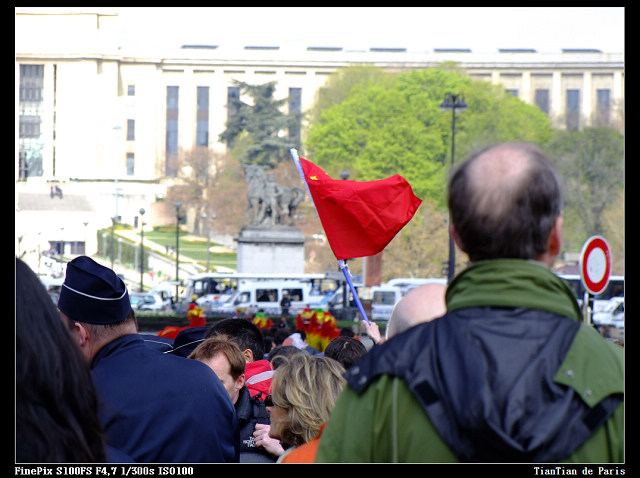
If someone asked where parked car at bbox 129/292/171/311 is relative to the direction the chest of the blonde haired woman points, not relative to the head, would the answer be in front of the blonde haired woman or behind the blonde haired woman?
in front

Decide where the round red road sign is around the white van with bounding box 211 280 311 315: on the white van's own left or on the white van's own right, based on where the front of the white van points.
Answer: on the white van's own left

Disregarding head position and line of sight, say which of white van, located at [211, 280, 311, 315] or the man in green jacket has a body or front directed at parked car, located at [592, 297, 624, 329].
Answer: the man in green jacket

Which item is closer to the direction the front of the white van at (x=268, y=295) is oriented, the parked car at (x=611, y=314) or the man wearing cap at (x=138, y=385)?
the man wearing cap

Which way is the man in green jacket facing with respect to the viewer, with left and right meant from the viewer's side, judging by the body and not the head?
facing away from the viewer

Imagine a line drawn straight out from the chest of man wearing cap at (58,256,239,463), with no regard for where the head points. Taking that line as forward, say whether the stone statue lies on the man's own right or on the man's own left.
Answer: on the man's own right

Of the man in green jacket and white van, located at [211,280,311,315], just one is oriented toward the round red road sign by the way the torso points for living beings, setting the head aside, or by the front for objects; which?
the man in green jacket

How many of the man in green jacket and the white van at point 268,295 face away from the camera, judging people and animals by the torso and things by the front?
1

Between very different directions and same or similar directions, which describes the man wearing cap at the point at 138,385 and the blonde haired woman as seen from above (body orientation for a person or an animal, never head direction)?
same or similar directions

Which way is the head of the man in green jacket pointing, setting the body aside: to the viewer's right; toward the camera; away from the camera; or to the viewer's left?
away from the camera

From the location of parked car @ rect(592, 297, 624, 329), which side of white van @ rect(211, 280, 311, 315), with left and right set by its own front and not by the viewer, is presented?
back

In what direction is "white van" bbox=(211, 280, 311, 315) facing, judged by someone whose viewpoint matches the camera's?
facing to the left of the viewer
